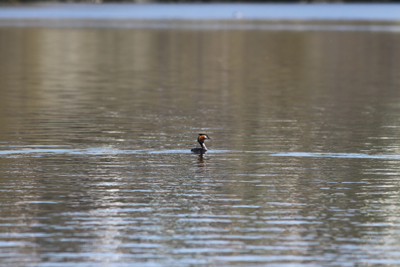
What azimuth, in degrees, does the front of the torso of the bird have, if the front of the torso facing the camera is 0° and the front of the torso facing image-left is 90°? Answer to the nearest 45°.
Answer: approximately 270°
